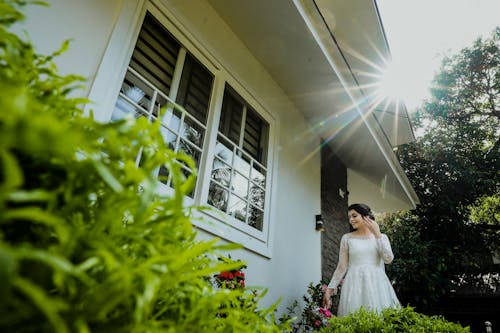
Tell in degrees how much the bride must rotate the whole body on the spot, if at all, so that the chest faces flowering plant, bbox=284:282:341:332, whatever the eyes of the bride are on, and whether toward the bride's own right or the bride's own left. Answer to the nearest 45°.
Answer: approximately 90° to the bride's own right

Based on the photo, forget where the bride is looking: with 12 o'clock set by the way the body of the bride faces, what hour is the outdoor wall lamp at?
The outdoor wall lamp is roughly at 5 o'clock from the bride.

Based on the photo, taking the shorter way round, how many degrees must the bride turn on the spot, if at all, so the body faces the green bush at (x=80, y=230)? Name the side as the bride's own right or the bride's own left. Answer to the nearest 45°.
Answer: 0° — they already face it

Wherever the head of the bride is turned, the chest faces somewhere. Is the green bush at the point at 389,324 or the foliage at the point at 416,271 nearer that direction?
the green bush

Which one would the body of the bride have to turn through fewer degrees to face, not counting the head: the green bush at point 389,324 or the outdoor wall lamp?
the green bush

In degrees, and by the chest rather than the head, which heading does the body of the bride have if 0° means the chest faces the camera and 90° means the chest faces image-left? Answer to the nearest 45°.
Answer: approximately 0°

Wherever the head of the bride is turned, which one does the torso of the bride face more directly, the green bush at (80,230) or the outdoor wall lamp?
the green bush

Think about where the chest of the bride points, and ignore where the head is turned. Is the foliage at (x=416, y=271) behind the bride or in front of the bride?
behind

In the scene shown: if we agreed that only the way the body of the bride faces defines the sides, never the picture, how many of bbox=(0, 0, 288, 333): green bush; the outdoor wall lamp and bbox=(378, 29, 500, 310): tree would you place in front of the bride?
1

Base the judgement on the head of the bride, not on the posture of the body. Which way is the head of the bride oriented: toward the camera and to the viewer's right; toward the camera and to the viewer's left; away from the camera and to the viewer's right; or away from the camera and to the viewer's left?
toward the camera and to the viewer's left

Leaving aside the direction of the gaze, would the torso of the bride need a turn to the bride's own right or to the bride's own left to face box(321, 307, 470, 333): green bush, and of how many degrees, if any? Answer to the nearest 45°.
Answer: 0° — they already face it

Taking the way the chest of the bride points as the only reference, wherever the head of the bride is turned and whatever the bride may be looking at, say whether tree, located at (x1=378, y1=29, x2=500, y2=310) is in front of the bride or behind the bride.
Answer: behind

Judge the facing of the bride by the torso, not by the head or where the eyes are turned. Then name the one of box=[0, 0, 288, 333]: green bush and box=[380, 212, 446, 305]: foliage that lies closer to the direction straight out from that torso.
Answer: the green bush
